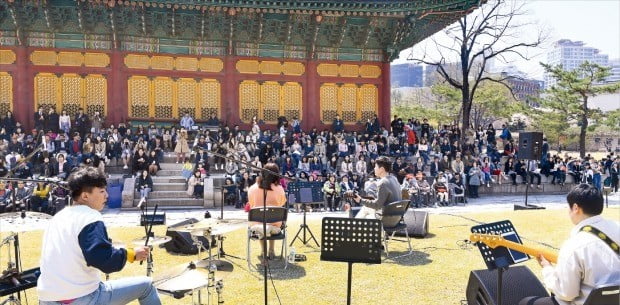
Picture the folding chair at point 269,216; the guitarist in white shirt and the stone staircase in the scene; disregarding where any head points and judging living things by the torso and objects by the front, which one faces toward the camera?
the stone staircase

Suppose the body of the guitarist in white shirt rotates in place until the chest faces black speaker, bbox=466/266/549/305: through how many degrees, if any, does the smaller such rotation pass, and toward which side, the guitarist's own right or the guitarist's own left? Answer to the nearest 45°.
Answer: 0° — they already face it

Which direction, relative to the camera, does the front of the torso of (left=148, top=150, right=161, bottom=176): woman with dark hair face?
toward the camera

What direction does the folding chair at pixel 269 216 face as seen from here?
away from the camera

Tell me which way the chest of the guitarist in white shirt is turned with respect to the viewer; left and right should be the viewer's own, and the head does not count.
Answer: facing away from the viewer and to the left of the viewer

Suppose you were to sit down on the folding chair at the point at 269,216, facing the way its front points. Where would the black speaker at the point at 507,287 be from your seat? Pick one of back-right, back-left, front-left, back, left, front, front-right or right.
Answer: back-right

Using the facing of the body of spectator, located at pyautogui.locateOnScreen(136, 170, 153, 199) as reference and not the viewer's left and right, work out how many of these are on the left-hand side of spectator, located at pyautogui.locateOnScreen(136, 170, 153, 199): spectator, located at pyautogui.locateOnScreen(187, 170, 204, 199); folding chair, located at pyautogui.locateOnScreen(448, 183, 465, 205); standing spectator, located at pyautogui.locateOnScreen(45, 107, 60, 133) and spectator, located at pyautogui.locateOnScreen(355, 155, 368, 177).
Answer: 3

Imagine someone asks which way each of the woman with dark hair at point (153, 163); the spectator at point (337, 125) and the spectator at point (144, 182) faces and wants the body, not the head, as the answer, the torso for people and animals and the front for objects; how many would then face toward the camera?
3

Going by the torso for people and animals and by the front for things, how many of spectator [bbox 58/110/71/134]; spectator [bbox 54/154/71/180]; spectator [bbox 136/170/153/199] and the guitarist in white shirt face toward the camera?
3

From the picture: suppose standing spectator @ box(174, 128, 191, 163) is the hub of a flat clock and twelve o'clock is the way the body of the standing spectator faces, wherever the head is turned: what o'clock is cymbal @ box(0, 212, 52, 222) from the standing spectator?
The cymbal is roughly at 12 o'clock from the standing spectator.

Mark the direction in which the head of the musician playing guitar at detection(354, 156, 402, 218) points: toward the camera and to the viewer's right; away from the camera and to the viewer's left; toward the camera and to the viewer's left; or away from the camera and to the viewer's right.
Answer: away from the camera and to the viewer's left

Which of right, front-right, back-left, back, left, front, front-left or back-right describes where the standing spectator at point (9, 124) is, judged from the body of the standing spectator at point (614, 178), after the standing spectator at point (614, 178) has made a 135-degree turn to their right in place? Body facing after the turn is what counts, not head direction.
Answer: left

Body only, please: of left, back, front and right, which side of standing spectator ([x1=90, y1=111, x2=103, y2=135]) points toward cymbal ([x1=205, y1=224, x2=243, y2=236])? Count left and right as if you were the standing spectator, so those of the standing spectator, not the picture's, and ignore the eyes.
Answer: front

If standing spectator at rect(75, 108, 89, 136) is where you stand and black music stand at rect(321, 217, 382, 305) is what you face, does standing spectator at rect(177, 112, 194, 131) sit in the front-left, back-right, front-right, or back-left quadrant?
front-left

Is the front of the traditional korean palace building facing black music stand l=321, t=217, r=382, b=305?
yes

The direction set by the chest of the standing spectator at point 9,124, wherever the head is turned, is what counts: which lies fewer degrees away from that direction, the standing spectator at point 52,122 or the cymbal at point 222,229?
the cymbal

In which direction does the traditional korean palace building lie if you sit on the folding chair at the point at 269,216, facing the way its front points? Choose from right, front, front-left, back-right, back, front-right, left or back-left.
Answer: front
